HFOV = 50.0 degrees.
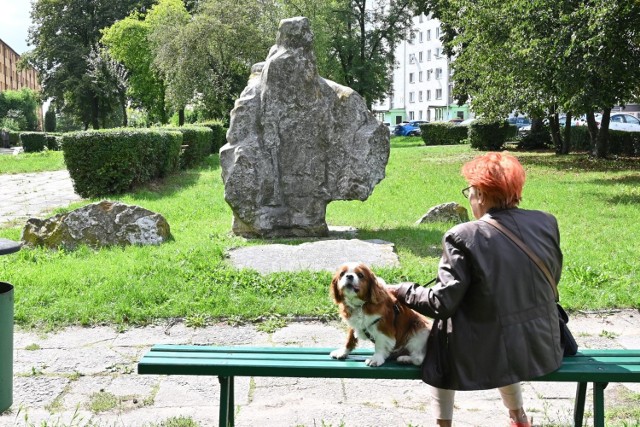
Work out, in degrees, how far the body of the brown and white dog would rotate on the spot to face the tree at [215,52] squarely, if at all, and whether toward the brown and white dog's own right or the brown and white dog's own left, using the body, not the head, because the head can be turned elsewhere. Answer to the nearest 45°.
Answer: approximately 135° to the brown and white dog's own right

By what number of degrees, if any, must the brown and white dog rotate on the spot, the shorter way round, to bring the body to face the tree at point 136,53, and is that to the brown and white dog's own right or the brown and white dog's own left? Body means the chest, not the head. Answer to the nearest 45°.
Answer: approximately 135° to the brown and white dog's own right

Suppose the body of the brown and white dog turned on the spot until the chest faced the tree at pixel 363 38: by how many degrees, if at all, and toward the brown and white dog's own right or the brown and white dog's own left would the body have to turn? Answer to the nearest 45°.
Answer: approximately 135° to the brown and white dog's own right

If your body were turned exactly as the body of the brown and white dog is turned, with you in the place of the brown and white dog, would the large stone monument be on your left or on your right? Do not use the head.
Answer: on your right

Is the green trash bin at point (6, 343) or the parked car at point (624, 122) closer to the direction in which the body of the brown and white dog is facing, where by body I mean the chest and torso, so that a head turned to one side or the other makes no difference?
the green trash bin

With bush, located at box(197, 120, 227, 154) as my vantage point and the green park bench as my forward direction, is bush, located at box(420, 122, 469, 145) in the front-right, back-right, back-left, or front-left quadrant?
back-left

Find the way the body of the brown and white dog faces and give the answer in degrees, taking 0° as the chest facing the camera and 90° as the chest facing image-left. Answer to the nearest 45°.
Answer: approximately 45°
